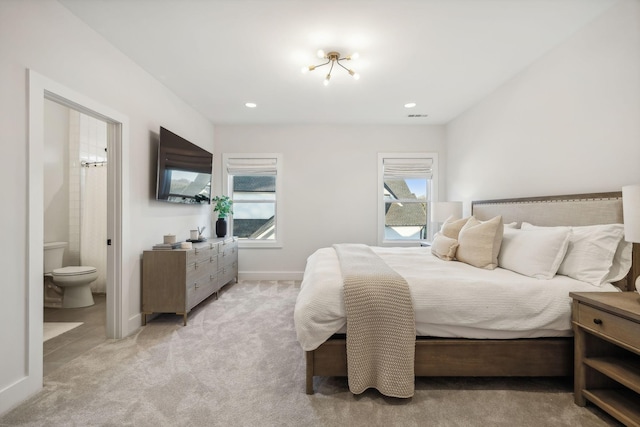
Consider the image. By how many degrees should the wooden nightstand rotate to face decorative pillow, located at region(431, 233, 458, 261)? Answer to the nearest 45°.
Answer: approximately 90° to its right

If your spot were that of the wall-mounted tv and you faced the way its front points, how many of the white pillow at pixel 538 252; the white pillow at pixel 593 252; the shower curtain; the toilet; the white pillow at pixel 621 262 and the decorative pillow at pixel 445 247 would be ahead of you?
4

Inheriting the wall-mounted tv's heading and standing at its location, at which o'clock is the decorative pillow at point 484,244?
The decorative pillow is roughly at 12 o'clock from the wall-mounted tv.

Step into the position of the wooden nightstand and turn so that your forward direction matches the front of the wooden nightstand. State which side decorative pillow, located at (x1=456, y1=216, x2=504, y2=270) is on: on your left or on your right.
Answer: on your right

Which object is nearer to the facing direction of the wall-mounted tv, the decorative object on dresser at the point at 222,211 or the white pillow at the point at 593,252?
the white pillow

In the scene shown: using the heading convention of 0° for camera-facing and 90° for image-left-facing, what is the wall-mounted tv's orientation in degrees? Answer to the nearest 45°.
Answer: approximately 315°

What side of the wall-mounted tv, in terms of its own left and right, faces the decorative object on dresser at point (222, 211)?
left

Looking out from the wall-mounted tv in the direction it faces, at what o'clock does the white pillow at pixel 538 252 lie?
The white pillow is roughly at 12 o'clock from the wall-mounted tv.

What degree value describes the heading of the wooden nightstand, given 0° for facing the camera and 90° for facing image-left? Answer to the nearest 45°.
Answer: approximately 45°

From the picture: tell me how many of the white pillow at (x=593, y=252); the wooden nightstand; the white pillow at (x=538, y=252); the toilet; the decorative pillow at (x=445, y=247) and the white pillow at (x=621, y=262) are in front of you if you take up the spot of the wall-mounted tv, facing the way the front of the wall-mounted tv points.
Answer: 5

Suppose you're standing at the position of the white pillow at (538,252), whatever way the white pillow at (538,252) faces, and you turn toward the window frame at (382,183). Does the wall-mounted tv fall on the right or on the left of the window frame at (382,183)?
left

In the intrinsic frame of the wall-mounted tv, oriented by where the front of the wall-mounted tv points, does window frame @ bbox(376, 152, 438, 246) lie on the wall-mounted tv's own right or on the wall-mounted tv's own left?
on the wall-mounted tv's own left

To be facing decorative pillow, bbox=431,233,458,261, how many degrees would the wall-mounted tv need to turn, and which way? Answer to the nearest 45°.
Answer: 0° — it already faces it

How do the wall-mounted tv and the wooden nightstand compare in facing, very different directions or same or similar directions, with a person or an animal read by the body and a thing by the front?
very different directions

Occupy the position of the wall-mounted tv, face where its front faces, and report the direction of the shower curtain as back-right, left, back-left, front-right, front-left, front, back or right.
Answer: back

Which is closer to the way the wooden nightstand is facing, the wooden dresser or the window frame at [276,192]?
the wooden dresser
